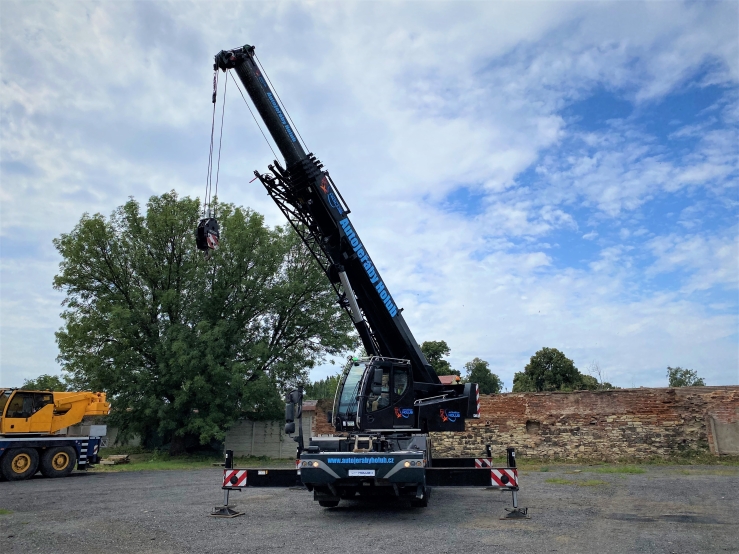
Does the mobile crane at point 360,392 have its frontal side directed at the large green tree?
no

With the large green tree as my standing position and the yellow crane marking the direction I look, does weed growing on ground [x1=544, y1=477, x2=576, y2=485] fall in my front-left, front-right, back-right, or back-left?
front-left

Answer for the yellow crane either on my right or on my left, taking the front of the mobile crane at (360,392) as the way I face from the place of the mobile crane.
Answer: on my right

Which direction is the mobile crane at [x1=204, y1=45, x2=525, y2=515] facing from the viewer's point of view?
toward the camera

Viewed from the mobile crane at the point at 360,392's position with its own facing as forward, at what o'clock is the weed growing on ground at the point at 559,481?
The weed growing on ground is roughly at 8 o'clock from the mobile crane.

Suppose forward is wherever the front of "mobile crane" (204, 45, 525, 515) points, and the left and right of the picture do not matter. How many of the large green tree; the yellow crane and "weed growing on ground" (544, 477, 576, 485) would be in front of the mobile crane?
0

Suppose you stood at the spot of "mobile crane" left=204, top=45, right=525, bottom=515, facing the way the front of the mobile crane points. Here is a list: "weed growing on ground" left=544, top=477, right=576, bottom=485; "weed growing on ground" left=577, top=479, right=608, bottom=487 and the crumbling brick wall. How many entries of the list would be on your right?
0

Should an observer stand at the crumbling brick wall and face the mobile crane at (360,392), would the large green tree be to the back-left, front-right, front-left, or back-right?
front-right

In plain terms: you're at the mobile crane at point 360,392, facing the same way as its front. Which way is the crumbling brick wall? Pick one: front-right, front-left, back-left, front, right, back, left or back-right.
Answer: back-left

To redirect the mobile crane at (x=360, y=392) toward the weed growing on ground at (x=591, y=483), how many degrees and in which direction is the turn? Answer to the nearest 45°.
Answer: approximately 135° to its left

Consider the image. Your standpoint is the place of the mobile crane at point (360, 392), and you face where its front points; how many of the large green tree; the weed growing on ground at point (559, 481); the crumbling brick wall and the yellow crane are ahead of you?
0

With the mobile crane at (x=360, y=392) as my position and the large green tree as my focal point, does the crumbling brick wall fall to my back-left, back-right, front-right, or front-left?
front-right
